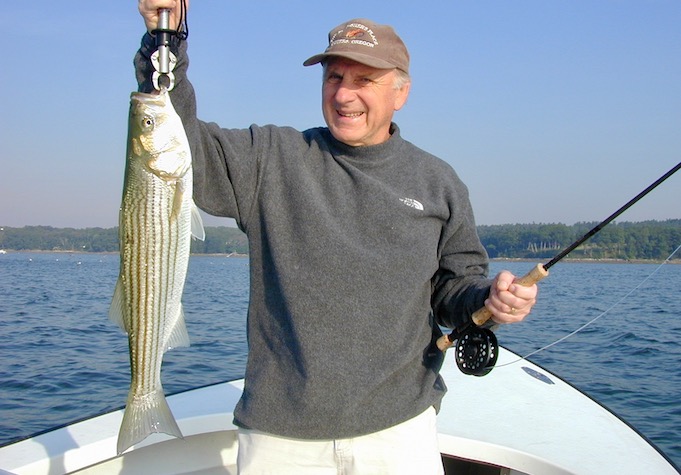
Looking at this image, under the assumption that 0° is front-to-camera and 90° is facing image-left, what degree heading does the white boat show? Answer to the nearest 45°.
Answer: approximately 225°
